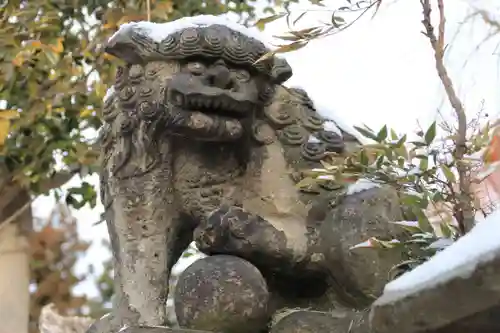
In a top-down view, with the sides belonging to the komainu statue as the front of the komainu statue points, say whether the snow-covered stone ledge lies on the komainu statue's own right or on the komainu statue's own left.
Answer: on the komainu statue's own left

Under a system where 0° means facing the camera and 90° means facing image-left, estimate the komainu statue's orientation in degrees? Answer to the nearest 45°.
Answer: approximately 45°
